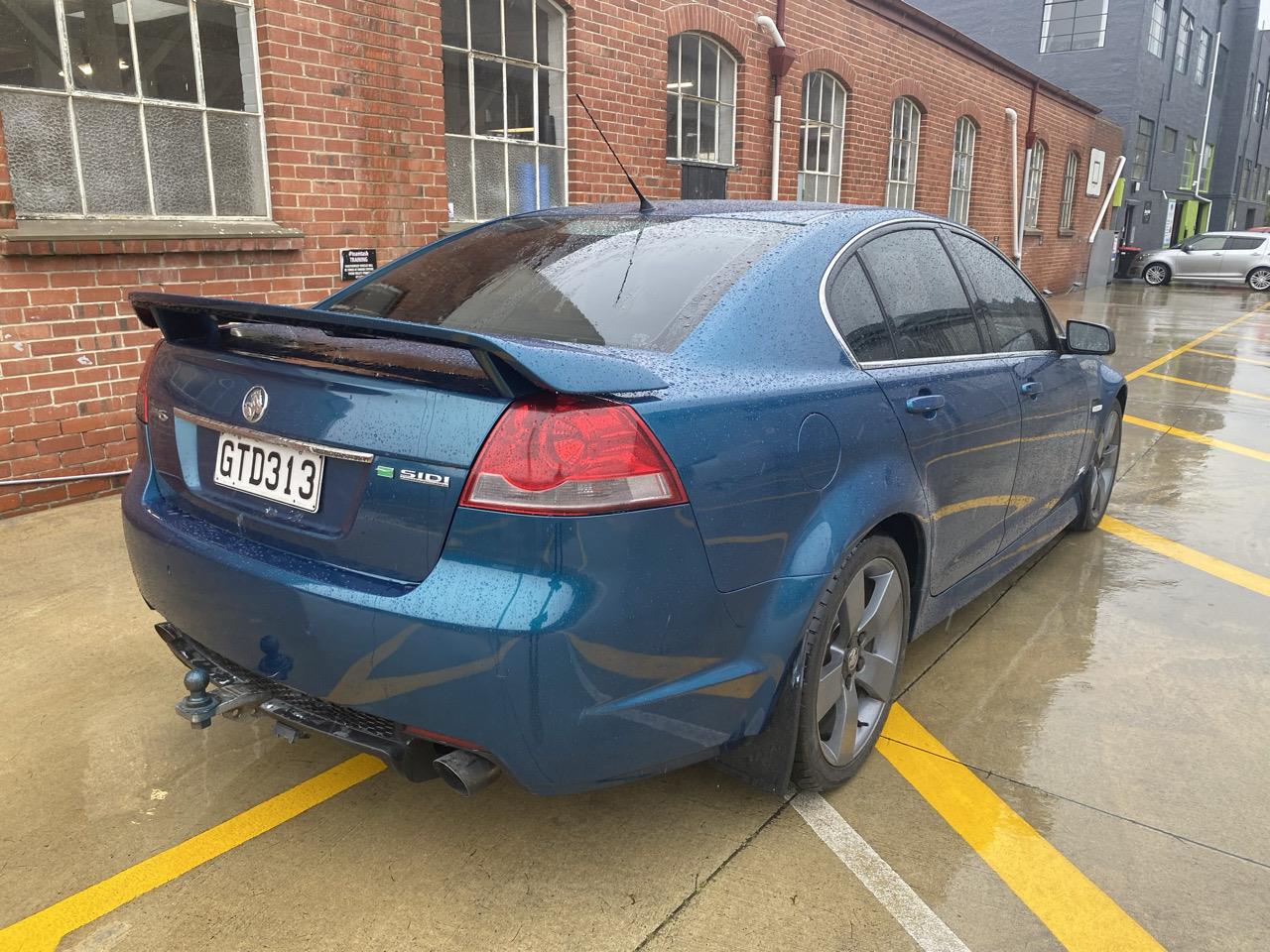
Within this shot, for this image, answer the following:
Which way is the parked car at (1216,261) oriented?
to the viewer's left

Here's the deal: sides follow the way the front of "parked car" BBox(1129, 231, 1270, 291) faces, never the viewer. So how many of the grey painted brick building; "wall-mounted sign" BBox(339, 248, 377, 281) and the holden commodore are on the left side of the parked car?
2

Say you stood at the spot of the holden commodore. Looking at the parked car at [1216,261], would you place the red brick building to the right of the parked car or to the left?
left

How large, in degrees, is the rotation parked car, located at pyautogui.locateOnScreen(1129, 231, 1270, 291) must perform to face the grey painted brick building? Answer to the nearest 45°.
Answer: approximately 90° to its right

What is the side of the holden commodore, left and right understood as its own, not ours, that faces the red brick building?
left

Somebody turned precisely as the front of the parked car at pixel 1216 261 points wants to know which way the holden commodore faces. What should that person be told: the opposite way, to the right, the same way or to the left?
to the right

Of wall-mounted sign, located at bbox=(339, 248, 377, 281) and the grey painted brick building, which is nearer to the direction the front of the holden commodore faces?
the grey painted brick building

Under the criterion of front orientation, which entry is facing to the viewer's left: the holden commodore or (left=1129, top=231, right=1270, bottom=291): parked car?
the parked car

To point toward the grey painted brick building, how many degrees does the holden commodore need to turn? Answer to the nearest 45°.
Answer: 0° — it already faces it

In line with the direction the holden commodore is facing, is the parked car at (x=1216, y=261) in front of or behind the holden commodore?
in front
